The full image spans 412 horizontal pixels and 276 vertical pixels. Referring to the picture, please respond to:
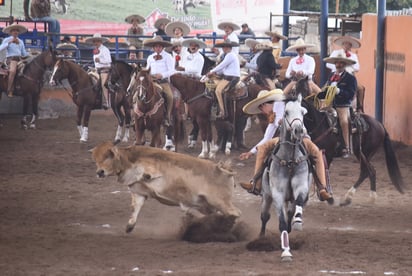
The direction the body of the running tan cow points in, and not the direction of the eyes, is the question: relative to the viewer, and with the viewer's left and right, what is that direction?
facing to the left of the viewer

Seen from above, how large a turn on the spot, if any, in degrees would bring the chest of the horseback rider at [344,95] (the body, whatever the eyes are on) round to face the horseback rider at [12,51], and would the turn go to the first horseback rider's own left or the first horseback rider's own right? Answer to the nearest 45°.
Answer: approximately 90° to the first horseback rider's own right

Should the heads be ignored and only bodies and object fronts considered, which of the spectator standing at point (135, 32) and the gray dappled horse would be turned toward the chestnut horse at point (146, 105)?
the spectator standing

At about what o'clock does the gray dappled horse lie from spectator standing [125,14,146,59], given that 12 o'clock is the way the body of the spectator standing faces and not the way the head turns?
The gray dappled horse is roughly at 12 o'clock from the spectator standing.

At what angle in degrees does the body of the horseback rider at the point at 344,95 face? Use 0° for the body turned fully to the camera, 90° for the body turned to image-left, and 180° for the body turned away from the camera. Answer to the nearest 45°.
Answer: approximately 45°

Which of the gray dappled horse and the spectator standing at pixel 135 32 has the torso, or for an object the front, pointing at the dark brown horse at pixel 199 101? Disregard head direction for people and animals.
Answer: the spectator standing
